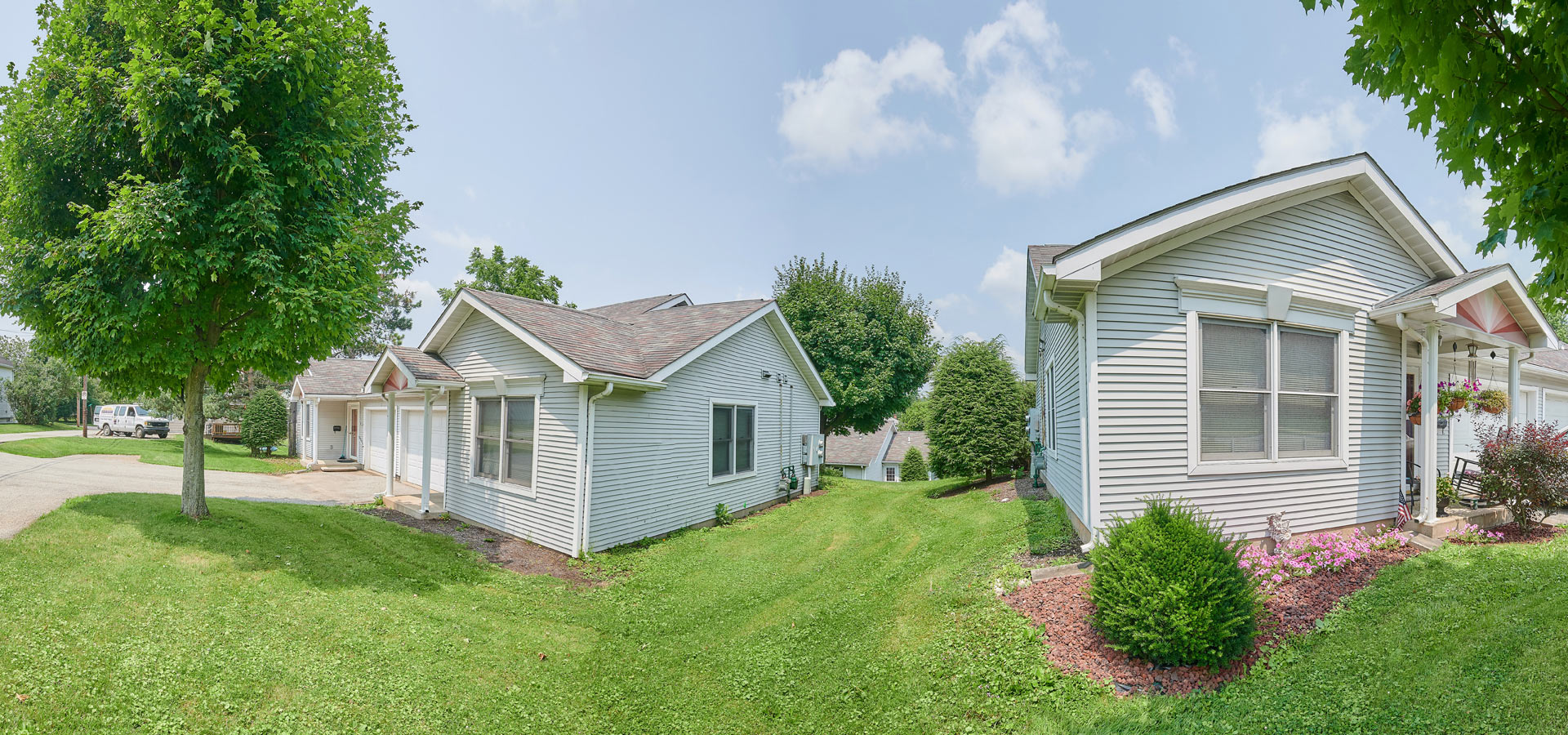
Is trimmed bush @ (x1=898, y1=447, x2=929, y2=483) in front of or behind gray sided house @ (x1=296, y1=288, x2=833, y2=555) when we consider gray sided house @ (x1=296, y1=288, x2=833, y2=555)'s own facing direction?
behind

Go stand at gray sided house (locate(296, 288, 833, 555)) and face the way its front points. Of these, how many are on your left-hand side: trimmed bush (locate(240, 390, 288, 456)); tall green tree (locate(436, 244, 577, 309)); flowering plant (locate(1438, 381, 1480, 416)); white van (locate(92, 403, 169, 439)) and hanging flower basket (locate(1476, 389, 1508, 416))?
2

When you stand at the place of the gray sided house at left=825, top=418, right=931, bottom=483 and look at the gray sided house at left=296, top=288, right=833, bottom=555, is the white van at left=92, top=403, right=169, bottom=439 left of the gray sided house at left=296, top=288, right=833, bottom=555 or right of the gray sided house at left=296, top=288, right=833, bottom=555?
right

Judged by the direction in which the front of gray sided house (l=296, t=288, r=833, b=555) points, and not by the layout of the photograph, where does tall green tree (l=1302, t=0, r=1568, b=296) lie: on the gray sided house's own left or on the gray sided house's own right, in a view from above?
on the gray sided house's own left
